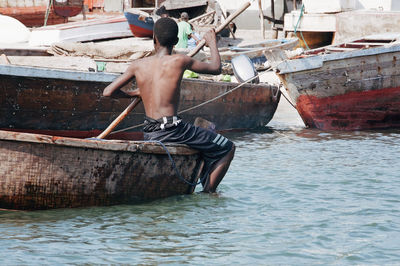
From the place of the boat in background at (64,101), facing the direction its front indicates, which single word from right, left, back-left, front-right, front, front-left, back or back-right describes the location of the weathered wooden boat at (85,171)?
right

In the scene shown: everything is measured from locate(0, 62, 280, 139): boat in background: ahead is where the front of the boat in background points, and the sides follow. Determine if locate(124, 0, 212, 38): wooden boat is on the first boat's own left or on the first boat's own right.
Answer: on the first boat's own left

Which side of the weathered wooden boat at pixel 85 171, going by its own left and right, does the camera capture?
right

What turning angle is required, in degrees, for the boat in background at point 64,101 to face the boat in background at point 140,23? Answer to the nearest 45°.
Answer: approximately 90° to its left

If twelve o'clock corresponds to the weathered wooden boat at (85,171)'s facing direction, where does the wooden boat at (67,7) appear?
The wooden boat is roughly at 9 o'clock from the weathered wooden boat.

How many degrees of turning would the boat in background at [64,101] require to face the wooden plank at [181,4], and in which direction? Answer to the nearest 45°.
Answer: approximately 90° to its left

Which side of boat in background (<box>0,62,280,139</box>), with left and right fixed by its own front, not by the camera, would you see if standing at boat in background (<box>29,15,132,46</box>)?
left

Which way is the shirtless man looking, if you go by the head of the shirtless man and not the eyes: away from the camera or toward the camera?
away from the camera

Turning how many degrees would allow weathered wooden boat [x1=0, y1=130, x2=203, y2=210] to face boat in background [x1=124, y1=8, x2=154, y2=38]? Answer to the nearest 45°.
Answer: approximately 90° to its left

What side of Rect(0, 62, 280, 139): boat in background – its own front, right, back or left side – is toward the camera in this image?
right

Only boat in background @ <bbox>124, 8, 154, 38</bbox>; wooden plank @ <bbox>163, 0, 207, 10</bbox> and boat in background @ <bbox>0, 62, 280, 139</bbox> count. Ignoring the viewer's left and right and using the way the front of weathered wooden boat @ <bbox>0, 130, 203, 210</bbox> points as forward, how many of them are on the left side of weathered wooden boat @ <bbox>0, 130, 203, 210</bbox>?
3
